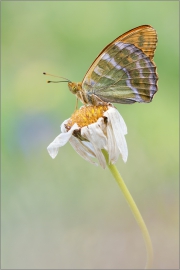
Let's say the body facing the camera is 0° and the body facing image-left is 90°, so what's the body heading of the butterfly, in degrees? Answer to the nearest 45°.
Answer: approximately 90°
